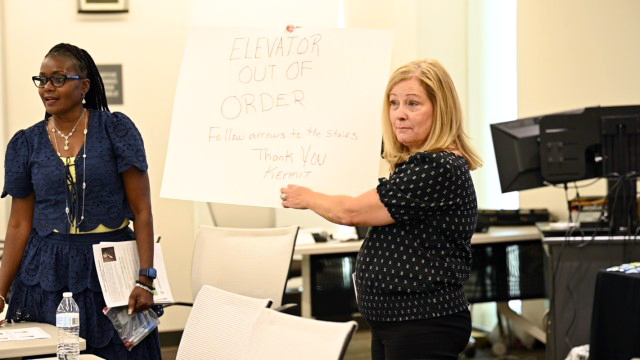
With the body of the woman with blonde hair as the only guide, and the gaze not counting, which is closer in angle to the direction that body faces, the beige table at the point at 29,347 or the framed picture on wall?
the beige table

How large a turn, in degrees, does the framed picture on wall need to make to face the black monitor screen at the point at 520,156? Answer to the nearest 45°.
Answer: approximately 45° to its left

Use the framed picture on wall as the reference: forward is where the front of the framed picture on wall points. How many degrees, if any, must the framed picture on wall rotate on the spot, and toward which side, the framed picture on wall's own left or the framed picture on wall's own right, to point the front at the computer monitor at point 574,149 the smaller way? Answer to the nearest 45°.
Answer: approximately 45° to the framed picture on wall's own left

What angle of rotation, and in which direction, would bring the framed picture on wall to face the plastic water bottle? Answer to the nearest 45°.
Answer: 0° — it already faces it
